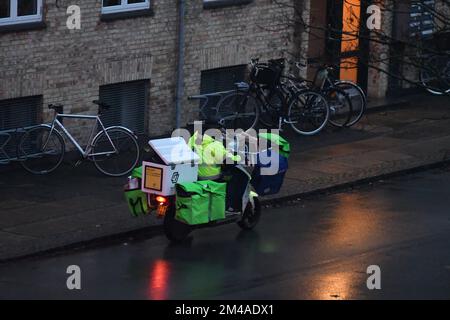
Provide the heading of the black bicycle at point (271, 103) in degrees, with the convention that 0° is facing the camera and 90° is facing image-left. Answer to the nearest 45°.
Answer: approximately 90°
